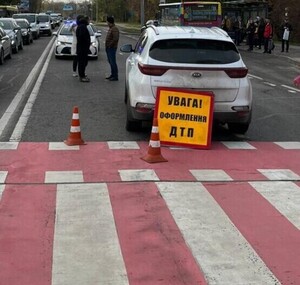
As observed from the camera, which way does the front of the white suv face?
facing away from the viewer

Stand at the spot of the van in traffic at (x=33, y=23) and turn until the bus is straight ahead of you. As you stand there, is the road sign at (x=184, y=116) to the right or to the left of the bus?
right

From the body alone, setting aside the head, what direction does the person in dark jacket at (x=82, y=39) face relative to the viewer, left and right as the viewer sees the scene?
facing to the right of the viewer

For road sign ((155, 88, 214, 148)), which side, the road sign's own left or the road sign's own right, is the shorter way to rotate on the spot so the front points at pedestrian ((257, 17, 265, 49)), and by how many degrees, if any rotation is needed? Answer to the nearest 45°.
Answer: approximately 180°

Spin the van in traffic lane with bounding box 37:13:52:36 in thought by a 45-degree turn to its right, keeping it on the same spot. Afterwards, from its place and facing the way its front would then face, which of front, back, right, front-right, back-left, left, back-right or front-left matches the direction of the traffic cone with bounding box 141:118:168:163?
front-left

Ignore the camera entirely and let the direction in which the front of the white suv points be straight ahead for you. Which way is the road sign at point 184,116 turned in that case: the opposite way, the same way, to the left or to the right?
the opposite way

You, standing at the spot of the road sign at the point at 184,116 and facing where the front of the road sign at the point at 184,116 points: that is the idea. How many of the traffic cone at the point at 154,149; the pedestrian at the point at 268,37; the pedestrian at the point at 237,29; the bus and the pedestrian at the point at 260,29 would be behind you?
4

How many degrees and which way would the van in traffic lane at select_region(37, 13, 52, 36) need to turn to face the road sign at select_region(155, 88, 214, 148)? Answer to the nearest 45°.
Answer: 0° — it already faces it

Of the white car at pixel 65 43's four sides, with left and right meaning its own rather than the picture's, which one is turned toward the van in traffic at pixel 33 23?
back

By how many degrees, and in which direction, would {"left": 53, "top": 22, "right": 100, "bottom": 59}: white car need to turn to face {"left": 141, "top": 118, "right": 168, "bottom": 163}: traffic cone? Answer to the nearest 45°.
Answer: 0° — it already faces it

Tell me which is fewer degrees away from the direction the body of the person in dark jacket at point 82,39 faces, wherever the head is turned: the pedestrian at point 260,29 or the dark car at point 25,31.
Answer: the pedestrian

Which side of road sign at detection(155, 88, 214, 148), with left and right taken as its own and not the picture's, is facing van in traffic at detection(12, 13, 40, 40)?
back
